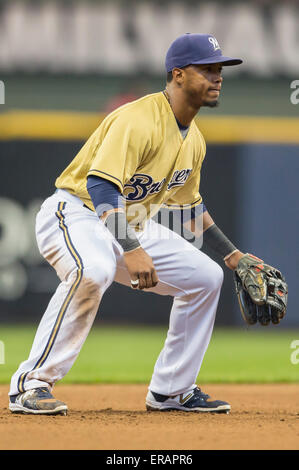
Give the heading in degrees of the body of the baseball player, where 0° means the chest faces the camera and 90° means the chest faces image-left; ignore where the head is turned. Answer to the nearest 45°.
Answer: approximately 315°

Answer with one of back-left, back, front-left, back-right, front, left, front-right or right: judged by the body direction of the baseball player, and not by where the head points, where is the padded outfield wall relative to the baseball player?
back-left
